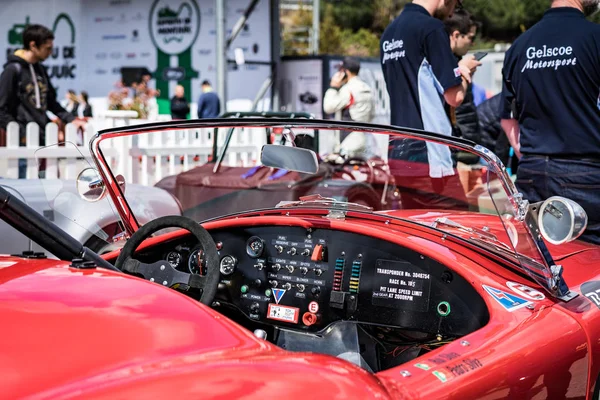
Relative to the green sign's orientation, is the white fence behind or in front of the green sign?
in front

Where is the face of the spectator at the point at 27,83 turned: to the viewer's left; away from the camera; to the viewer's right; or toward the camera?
to the viewer's right

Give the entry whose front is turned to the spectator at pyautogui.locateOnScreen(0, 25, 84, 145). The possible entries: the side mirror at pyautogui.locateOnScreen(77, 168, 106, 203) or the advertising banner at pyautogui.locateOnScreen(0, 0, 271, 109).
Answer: the advertising banner

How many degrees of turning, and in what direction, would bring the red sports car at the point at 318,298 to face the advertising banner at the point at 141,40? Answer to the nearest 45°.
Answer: approximately 45° to its left

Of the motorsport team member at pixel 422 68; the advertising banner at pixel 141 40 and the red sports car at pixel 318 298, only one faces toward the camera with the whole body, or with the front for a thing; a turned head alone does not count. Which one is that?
the advertising banner

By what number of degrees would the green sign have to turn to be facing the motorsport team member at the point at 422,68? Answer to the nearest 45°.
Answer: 0° — it already faces them

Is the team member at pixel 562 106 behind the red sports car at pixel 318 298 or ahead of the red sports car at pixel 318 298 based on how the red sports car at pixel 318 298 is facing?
ahead

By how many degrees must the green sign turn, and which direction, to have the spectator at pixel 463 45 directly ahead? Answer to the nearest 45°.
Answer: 0° — it already faces them

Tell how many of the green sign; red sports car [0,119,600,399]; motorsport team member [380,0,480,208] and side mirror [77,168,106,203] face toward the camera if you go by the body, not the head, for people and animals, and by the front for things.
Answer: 2

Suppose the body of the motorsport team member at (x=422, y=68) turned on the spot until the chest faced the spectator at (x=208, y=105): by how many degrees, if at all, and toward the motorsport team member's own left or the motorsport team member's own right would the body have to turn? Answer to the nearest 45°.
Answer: approximately 45° to the motorsport team member's own left

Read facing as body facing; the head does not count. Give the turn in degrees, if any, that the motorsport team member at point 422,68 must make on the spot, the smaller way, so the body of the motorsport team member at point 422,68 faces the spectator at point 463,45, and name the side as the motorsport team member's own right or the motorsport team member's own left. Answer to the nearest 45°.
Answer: approximately 45° to the motorsport team member's own left

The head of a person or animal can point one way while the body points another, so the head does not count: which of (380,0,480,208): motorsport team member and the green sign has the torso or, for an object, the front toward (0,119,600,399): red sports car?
the green sign

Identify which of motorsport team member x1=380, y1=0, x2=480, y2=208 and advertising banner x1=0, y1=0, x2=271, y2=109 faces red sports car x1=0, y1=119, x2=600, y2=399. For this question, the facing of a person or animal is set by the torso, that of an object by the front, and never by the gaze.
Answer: the advertising banner

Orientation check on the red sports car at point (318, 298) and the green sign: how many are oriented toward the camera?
1

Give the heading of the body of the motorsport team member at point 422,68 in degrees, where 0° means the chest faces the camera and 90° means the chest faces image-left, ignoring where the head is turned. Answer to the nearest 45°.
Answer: approximately 225°
